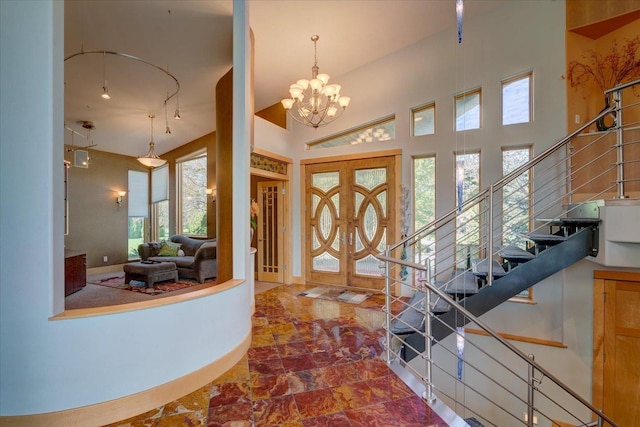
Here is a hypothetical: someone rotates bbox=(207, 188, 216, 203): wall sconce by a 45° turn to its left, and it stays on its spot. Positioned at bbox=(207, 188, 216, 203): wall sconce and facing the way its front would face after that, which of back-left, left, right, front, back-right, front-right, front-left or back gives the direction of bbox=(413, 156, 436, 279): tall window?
front-left

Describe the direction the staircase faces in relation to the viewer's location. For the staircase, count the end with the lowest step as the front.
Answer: facing to the left of the viewer

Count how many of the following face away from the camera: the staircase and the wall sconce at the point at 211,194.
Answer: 0

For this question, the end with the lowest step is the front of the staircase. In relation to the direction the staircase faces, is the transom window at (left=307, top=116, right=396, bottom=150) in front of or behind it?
in front

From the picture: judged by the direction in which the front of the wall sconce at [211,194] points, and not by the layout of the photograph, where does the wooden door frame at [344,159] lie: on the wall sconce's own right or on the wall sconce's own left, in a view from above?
on the wall sconce's own left

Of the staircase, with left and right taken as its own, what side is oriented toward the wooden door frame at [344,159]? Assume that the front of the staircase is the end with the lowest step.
front

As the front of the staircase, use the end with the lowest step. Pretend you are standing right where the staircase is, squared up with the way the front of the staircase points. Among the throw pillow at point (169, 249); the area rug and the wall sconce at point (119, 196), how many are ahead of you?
3

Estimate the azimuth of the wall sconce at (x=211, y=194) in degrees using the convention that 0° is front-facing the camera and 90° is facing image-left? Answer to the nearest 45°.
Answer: approximately 45°

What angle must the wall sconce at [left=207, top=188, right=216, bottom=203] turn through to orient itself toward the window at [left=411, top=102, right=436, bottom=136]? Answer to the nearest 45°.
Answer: approximately 90° to its left

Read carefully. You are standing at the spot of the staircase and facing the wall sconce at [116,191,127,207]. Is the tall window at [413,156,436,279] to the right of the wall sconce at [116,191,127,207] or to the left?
right

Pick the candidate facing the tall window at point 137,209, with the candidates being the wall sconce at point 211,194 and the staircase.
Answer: the staircase

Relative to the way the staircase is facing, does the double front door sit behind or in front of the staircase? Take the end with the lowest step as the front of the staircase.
in front

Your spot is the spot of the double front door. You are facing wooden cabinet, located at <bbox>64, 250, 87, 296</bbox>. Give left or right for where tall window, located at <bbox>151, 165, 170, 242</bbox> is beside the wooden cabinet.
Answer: right

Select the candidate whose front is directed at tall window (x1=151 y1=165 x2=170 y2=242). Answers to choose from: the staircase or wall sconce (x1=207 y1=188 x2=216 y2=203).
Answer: the staircase

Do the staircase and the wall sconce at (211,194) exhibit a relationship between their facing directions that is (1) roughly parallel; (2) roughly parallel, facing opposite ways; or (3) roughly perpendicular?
roughly perpendicular
